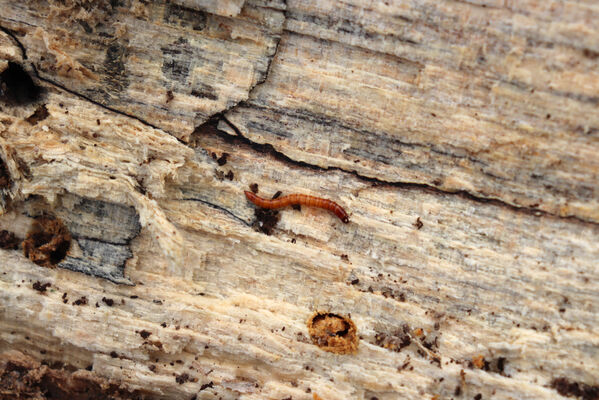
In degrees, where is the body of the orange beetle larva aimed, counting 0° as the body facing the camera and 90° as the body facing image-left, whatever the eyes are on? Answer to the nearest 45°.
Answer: approximately 270°

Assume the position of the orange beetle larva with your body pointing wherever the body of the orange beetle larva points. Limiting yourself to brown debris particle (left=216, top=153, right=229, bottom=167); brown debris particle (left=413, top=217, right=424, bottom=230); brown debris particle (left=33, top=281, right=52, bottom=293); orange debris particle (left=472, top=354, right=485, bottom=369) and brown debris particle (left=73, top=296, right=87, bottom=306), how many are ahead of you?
2

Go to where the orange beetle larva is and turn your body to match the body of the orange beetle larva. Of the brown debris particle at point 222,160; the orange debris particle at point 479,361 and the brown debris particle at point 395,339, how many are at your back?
1

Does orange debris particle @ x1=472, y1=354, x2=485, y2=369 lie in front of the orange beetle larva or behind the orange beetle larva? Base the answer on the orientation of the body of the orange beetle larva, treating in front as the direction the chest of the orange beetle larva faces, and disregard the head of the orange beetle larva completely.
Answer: in front

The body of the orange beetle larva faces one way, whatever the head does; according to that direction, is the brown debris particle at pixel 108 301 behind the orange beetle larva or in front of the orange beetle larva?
behind

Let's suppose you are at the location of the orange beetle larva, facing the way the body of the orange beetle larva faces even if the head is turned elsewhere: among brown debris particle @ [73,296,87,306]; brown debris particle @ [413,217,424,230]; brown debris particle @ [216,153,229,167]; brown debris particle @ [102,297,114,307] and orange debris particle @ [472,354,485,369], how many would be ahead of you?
2

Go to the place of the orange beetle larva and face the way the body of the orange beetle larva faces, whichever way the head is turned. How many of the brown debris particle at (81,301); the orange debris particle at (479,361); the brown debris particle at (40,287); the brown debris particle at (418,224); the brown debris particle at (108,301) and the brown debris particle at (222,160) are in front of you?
2

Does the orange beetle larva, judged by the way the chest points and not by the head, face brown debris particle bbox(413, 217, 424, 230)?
yes
